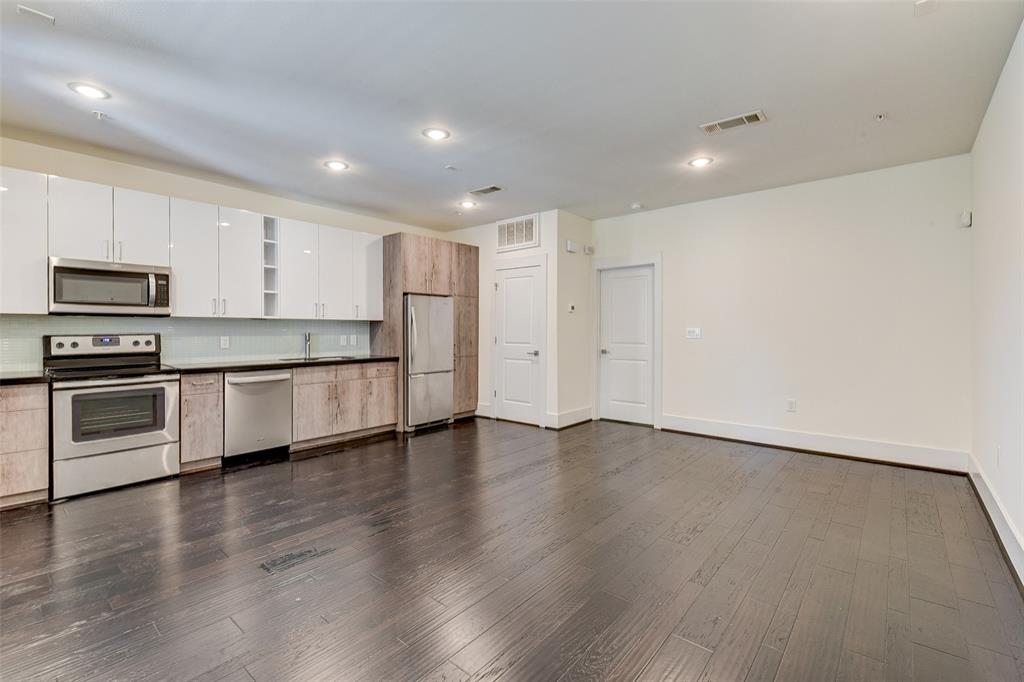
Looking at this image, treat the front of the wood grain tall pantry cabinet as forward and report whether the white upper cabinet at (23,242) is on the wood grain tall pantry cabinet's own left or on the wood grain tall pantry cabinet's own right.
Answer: on the wood grain tall pantry cabinet's own right

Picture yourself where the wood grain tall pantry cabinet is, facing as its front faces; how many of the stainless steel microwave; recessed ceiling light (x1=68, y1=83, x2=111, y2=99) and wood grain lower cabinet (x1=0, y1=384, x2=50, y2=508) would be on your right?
3

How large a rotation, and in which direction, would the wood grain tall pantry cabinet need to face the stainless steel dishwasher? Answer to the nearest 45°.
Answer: approximately 90° to its right

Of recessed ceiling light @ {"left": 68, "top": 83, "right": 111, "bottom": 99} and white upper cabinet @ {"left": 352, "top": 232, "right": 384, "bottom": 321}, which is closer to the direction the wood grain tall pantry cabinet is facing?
the recessed ceiling light

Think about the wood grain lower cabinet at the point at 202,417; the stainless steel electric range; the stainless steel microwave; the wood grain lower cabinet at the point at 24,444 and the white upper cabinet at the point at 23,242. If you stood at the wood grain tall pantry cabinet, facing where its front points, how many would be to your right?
5

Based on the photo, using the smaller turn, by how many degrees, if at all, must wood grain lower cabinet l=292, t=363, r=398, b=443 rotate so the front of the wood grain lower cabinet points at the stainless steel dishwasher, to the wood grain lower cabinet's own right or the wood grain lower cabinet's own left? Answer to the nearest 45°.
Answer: approximately 90° to the wood grain lower cabinet's own right

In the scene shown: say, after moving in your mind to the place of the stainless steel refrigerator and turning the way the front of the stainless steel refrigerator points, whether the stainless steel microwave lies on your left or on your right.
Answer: on your right

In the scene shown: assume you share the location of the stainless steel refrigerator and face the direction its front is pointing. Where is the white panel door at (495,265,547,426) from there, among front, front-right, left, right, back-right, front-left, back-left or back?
front-left

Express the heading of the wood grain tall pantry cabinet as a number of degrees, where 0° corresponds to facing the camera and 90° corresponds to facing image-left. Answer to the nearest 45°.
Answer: approximately 315°

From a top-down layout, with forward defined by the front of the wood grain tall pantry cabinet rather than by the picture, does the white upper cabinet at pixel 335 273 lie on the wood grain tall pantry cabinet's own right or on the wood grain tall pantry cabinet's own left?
on the wood grain tall pantry cabinet's own right

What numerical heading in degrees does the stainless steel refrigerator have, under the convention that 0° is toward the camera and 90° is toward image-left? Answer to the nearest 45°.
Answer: approximately 315°

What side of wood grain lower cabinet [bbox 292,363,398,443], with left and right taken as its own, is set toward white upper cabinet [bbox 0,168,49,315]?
right
